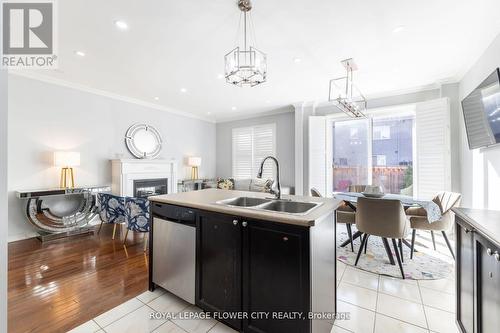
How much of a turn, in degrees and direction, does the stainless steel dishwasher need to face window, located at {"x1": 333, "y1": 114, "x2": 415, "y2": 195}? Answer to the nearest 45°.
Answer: approximately 135° to its left

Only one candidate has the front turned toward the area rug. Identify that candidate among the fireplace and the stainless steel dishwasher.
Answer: the fireplace

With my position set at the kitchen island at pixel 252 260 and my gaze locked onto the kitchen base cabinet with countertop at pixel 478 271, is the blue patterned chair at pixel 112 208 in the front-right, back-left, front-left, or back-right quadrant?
back-left

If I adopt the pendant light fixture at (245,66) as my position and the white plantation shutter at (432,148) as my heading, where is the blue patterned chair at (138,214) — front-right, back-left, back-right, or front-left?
back-left

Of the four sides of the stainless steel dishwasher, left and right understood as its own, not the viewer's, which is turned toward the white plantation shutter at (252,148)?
back

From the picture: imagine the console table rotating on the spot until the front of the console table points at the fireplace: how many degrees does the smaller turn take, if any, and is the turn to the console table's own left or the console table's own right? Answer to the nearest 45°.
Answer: approximately 45° to the console table's own left

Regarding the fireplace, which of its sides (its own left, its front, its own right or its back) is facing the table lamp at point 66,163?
right
